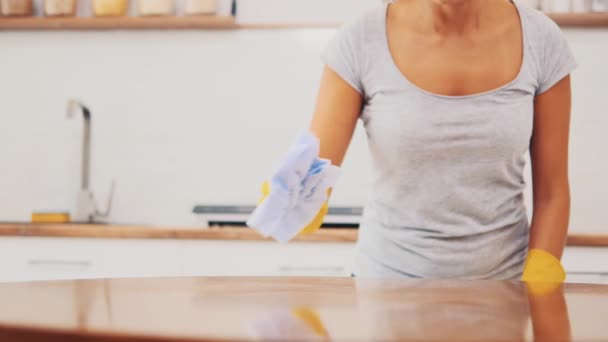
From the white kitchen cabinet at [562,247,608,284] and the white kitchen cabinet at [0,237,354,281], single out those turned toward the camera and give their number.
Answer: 2

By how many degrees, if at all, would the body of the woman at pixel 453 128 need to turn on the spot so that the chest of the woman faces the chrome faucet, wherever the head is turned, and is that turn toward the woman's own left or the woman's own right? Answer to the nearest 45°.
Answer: approximately 135° to the woman's own right

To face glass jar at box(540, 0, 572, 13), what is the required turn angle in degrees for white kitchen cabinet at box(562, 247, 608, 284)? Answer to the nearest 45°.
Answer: approximately 180°

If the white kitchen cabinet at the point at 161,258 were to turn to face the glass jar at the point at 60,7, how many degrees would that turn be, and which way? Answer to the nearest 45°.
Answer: approximately 135° to its right

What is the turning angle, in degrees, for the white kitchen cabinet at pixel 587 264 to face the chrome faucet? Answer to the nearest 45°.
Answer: approximately 90° to its right

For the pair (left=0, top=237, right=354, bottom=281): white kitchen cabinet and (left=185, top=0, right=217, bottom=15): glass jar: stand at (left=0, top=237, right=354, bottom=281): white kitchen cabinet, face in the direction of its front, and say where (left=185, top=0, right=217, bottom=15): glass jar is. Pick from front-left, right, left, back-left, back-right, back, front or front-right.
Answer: back

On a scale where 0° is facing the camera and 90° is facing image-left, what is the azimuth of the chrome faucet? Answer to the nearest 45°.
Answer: approximately 45°

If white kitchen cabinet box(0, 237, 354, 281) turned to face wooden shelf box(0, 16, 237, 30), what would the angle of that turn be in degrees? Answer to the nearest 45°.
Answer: approximately 180°

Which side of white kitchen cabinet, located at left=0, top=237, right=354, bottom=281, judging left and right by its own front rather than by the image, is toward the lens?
front

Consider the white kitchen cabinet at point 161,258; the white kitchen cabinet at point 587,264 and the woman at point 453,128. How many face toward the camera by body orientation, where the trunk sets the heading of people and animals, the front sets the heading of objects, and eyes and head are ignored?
3
